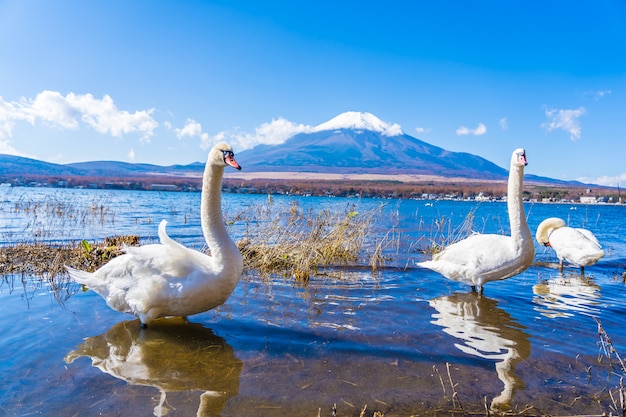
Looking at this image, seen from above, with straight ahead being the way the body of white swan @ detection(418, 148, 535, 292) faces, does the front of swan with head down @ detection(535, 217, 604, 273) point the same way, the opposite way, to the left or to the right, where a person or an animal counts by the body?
the opposite way

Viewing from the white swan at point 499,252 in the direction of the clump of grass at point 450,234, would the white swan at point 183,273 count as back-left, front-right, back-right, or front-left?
back-left

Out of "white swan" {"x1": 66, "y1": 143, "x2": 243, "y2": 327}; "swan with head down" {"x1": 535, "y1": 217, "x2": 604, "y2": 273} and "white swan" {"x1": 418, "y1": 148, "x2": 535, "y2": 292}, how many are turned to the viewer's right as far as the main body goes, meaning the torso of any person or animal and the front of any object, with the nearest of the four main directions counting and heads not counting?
2

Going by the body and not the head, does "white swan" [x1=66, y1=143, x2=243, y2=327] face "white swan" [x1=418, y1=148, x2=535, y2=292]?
yes

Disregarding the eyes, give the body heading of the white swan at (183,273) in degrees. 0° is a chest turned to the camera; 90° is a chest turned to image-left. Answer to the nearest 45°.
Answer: approximately 270°

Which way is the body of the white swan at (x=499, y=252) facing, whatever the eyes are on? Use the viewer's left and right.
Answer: facing to the right of the viewer

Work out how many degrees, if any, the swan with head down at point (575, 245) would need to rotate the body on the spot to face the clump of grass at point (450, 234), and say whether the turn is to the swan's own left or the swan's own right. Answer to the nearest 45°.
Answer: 0° — it already faces it

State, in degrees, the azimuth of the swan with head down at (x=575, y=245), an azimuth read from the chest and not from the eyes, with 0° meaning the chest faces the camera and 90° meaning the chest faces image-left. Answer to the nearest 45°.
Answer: approximately 90°
